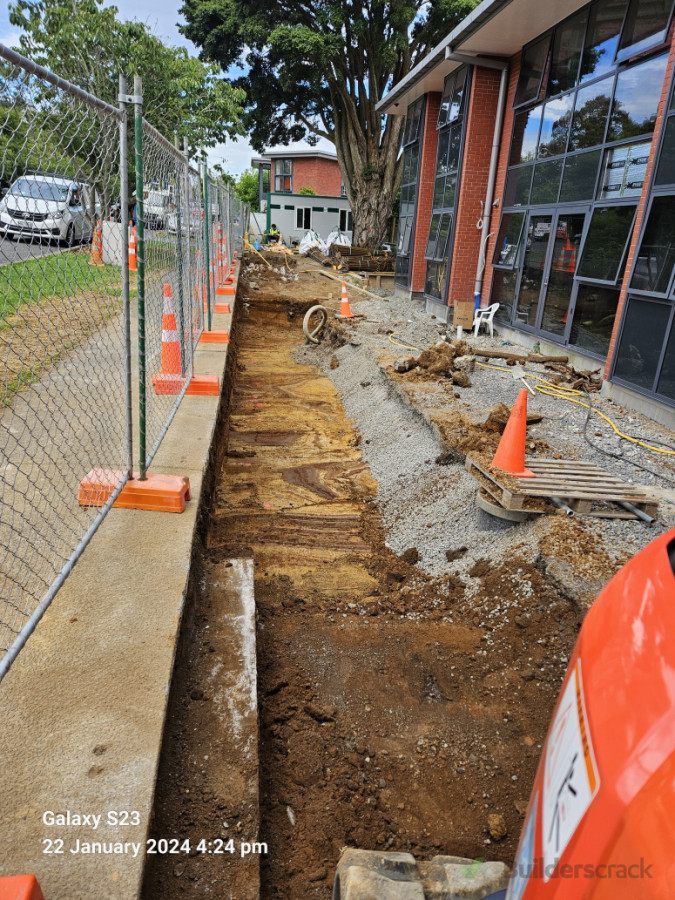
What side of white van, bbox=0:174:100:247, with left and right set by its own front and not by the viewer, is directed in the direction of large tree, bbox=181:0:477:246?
back

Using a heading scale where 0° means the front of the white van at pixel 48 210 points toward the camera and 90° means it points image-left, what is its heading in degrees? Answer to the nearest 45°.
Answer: approximately 45°

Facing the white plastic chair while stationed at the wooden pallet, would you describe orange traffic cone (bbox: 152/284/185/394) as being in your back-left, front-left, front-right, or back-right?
front-left

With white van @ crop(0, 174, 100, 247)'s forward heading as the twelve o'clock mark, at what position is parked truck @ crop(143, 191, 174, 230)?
The parked truck is roughly at 5 o'clock from the white van.
